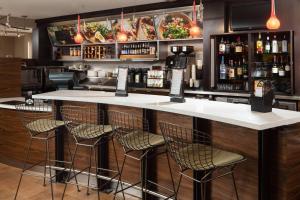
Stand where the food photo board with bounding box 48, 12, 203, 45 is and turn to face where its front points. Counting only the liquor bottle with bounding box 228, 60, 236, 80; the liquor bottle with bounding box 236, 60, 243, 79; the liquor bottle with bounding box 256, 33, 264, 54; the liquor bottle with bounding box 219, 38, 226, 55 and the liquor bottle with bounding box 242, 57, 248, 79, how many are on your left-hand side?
5

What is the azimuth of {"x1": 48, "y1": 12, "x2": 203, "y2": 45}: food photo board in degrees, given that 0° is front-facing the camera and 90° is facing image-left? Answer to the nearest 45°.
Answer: approximately 45°

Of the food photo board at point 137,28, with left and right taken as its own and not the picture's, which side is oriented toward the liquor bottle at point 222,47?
left

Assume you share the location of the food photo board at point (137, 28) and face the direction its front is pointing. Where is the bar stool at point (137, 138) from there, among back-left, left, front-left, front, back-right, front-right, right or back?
front-left

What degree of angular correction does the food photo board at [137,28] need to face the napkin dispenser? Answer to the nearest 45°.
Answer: approximately 45° to its left

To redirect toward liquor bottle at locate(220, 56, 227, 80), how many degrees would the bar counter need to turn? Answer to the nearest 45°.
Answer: approximately 135° to its right

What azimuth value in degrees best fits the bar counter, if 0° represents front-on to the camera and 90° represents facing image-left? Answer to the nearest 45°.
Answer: approximately 45°

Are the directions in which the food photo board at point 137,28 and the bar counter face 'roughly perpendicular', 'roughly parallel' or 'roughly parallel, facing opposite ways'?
roughly parallel

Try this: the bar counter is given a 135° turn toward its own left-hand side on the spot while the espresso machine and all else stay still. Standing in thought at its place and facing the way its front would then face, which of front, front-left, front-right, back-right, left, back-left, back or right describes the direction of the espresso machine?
left

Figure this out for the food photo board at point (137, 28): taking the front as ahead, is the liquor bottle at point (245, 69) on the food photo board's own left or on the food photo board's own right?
on the food photo board's own left

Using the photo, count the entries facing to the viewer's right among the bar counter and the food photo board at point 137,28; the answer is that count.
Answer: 0
